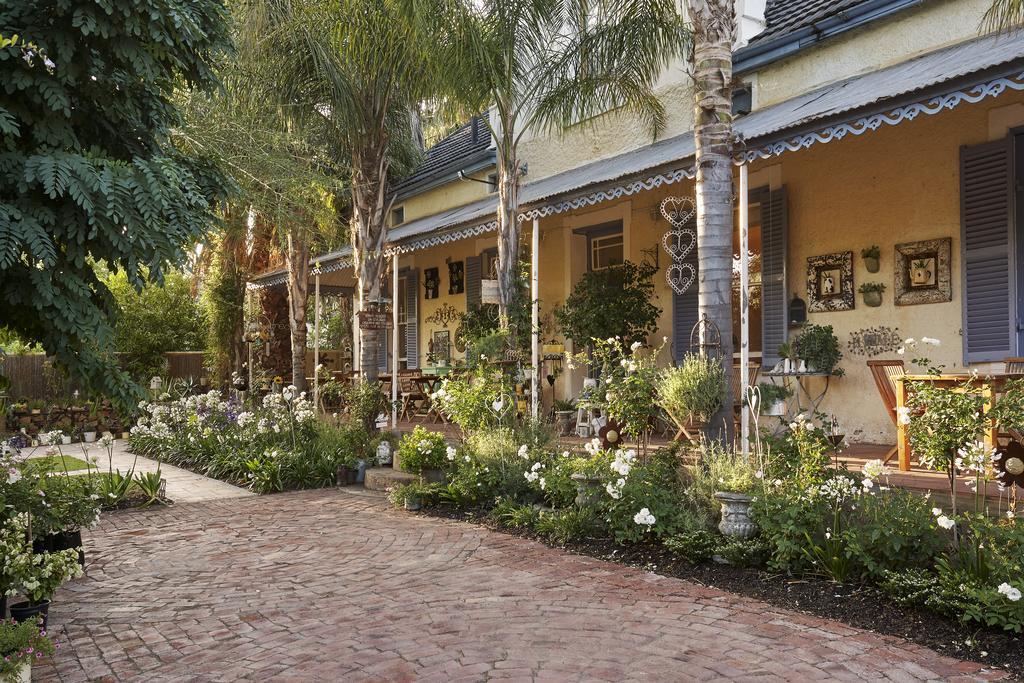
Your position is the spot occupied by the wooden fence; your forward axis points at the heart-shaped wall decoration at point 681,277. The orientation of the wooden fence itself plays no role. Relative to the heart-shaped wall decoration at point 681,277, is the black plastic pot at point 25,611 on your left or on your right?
right

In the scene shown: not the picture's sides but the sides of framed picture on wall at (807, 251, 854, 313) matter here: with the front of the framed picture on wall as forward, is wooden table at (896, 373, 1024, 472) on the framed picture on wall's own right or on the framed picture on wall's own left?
on the framed picture on wall's own left

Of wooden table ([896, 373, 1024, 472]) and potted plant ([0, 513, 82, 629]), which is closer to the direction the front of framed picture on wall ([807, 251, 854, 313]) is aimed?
the potted plant

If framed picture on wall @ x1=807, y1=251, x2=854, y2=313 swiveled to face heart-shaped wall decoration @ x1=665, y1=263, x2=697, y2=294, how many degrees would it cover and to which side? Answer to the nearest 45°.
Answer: approximately 45° to its right

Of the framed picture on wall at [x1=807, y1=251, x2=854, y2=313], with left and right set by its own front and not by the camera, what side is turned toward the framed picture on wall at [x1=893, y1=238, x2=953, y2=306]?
left

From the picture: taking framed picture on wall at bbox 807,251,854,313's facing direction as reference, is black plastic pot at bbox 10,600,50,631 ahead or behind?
ahead

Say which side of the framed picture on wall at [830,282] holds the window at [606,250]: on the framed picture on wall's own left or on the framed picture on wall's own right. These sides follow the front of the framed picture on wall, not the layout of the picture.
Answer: on the framed picture on wall's own right

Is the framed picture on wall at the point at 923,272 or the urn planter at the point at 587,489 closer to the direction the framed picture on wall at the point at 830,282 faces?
the urn planter

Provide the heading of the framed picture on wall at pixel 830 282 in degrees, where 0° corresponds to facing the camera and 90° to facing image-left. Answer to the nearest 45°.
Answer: approximately 45°

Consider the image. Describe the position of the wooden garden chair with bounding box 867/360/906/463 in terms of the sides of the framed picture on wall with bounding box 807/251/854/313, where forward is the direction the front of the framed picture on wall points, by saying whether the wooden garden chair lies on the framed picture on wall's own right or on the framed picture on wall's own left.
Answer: on the framed picture on wall's own left

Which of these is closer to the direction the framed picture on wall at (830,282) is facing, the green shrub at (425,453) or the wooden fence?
the green shrub

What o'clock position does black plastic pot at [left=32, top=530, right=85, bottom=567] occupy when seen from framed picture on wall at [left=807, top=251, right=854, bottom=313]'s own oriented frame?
The black plastic pot is roughly at 12 o'clock from the framed picture on wall.

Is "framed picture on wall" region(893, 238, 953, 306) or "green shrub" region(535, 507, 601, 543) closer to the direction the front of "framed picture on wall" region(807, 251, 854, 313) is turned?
the green shrub

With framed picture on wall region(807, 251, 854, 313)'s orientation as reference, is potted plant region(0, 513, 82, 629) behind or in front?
in front

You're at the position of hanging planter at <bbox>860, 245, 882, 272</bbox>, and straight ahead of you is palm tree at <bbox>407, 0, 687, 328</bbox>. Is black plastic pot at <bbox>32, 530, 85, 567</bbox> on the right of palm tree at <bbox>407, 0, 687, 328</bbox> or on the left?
left
